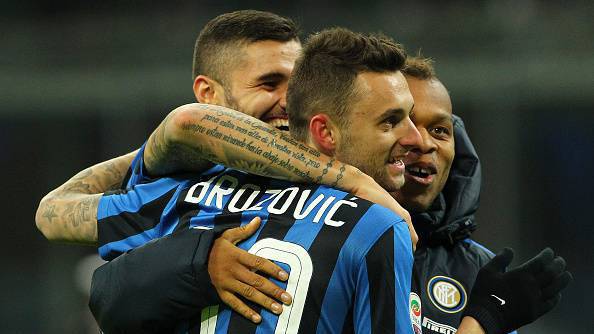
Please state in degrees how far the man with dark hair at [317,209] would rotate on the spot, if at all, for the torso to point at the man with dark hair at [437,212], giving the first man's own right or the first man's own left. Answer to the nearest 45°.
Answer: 0° — they already face them

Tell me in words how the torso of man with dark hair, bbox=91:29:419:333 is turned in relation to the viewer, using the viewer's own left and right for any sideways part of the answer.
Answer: facing away from the viewer and to the right of the viewer
